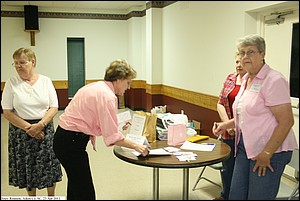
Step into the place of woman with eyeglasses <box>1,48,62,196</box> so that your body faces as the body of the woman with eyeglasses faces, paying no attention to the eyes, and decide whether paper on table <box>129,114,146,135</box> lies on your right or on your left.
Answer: on your left

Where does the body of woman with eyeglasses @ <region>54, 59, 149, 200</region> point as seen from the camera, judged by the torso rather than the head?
to the viewer's right

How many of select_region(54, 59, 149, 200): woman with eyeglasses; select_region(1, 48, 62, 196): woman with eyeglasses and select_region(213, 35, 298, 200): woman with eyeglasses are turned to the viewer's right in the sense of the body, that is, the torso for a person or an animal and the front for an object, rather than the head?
1

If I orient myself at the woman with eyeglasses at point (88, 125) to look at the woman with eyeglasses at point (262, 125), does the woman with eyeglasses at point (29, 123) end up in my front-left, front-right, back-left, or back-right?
back-left

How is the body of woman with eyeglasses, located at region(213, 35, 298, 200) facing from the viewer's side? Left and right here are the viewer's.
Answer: facing the viewer and to the left of the viewer

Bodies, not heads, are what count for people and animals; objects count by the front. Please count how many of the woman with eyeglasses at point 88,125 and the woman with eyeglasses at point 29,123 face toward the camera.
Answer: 1

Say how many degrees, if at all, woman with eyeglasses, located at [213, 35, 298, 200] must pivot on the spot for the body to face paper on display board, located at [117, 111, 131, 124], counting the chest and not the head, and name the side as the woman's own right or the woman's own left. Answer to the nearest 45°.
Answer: approximately 90° to the woman's own right

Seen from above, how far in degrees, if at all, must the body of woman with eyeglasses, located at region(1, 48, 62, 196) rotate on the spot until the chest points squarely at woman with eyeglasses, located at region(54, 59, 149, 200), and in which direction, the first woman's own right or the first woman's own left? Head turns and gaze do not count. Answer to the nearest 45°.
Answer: approximately 45° to the first woman's own left

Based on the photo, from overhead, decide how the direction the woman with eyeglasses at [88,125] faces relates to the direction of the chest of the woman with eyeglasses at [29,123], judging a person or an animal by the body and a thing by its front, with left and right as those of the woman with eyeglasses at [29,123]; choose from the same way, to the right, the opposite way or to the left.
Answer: to the left

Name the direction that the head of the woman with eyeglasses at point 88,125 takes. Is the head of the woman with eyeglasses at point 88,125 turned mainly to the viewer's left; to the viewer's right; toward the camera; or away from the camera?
to the viewer's right

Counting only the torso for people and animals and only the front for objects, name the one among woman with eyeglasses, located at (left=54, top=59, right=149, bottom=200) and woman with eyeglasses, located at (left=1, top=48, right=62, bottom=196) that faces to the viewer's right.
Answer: woman with eyeglasses, located at (left=54, top=59, right=149, bottom=200)

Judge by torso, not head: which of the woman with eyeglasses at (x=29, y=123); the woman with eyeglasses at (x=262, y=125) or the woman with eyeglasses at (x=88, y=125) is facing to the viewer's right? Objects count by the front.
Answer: the woman with eyeglasses at (x=88, y=125)
